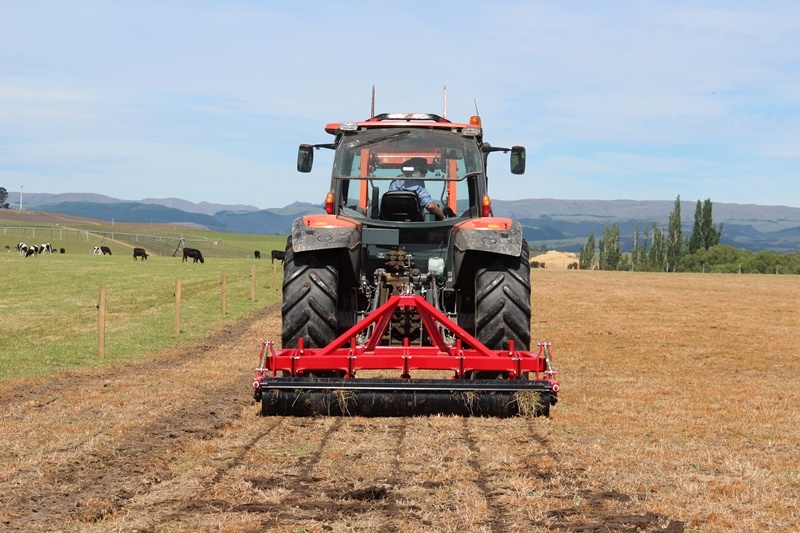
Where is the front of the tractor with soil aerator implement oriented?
away from the camera
